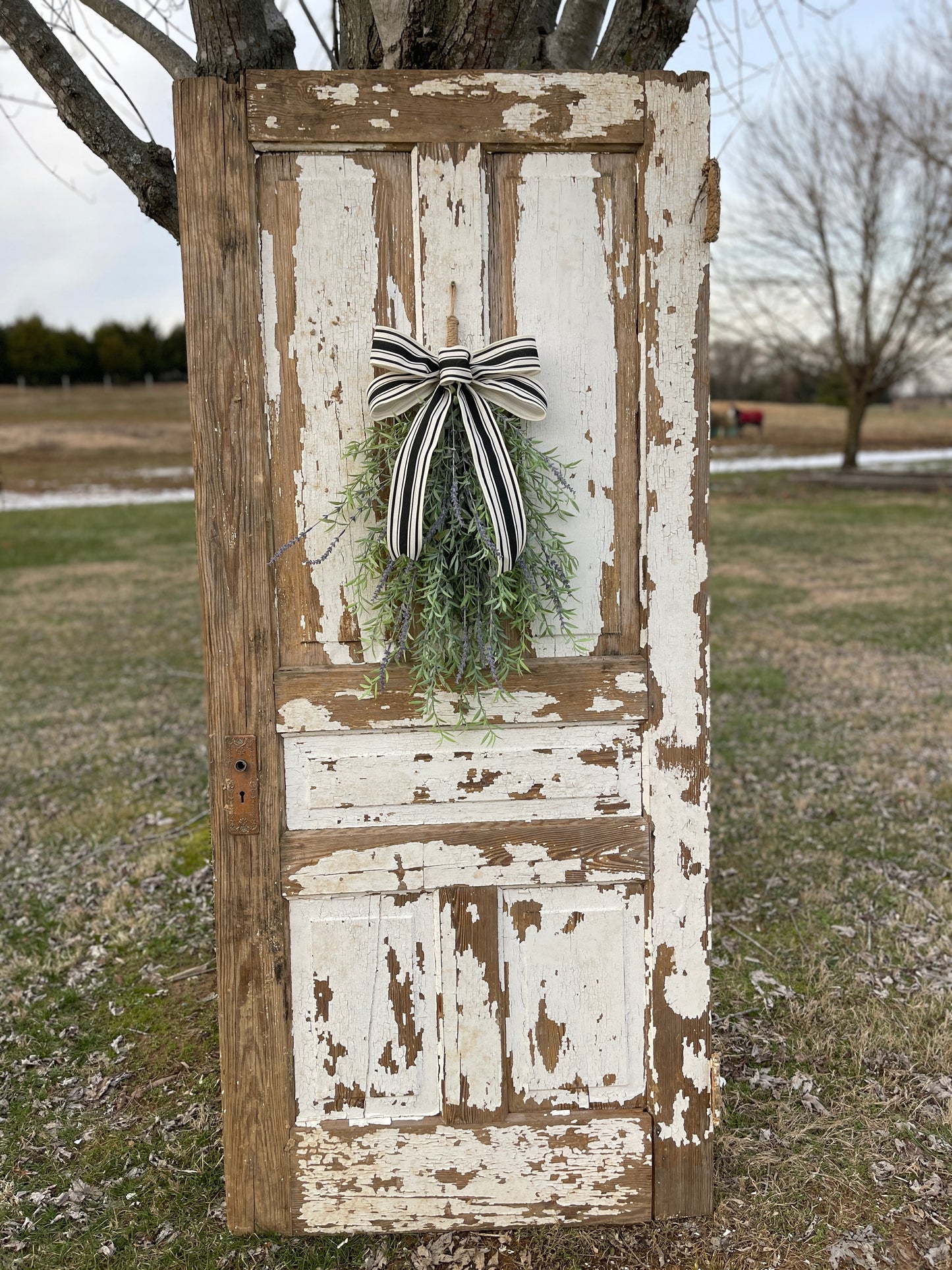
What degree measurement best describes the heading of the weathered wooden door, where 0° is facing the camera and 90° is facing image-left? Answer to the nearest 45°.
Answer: approximately 0°
